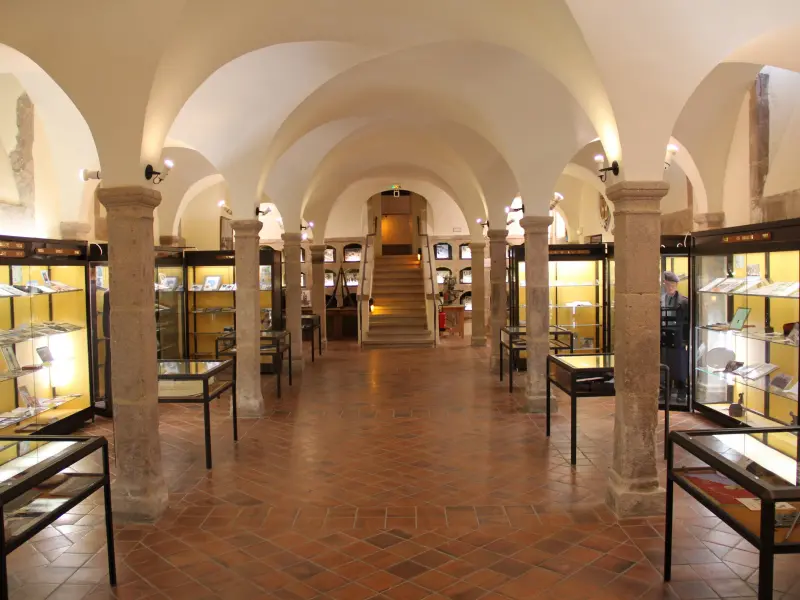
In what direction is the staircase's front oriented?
toward the camera

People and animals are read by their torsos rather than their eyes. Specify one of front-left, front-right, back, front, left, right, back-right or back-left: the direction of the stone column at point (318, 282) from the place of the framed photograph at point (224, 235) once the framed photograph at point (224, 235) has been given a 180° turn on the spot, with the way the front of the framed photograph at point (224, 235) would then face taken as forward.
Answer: back-right

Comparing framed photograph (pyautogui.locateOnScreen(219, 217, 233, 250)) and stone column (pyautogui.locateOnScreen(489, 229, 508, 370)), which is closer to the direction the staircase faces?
the stone column

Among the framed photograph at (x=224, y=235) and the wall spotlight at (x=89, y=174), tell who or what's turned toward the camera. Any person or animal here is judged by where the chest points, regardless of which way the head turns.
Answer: the framed photograph

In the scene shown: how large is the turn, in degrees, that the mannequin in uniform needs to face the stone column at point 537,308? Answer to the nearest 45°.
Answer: approximately 45° to its right

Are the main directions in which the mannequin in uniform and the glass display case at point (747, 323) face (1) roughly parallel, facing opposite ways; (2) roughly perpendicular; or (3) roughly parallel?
roughly perpendicular

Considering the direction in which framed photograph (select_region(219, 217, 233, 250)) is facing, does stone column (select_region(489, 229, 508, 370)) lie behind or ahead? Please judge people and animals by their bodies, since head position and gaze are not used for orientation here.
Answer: ahead

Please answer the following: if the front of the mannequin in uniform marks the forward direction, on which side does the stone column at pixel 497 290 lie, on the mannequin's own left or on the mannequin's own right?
on the mannequin's own right

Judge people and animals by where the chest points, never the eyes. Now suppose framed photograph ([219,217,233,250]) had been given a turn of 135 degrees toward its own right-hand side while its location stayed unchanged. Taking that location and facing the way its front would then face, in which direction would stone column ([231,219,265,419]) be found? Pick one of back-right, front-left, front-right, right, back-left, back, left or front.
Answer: back-left

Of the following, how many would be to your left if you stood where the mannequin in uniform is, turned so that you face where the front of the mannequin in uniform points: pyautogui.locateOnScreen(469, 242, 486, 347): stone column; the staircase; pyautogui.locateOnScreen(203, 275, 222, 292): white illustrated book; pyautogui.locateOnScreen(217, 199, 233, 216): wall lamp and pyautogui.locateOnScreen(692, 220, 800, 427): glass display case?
1

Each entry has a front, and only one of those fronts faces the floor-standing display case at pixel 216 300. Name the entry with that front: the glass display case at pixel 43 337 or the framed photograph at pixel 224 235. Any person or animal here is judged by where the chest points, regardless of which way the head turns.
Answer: the framed photograph

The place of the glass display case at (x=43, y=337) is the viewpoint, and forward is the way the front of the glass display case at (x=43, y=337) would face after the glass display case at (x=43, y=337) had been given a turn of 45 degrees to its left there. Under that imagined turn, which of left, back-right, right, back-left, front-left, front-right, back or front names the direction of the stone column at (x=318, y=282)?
front-left

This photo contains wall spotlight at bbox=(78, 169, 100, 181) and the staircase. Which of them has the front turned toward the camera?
the staircase

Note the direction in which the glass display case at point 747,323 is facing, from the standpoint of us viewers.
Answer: facing the viewer and to the left of the viewer

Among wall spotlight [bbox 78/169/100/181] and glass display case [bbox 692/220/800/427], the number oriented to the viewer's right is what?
1

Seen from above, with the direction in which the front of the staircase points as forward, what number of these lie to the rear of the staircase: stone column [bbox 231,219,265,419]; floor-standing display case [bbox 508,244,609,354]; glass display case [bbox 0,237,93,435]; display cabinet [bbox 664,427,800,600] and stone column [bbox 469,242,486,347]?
0

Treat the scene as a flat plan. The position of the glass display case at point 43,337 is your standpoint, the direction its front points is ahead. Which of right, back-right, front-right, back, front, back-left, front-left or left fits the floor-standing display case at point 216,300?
left
